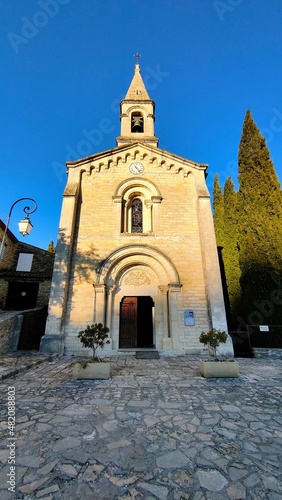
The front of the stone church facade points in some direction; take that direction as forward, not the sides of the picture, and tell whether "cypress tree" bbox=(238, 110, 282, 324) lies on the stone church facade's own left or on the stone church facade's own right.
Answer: on the stone church facade's own left

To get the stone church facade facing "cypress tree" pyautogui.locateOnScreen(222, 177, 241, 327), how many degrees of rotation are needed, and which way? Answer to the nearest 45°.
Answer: approximately 135° to its left

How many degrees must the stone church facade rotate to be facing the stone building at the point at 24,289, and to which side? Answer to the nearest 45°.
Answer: approximately 135° to its right

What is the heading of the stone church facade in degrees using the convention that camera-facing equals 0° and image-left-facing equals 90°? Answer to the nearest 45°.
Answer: approximately 0°
